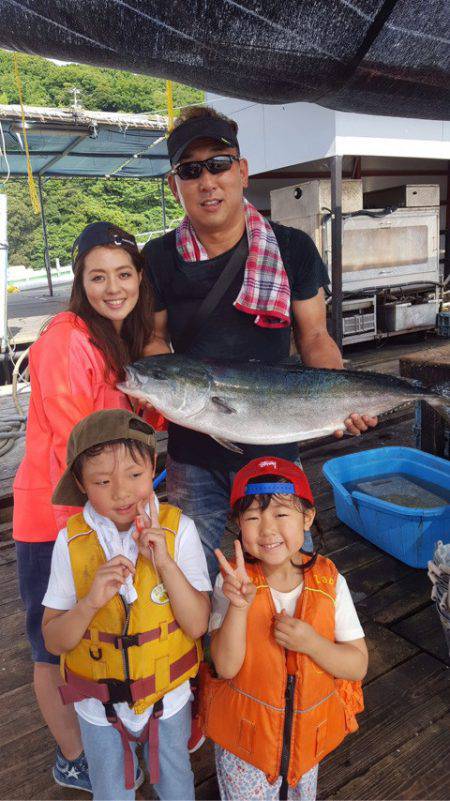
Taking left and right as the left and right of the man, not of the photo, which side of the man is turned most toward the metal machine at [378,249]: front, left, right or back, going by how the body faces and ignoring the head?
back

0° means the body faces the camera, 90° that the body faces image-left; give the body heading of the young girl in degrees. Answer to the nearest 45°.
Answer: approximately 0°

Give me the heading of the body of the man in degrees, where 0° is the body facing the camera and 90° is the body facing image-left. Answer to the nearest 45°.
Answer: approximately 0°

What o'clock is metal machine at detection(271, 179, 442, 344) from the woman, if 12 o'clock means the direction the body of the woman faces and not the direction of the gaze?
The metal machine is roughly at 9 o'clock from the woman.

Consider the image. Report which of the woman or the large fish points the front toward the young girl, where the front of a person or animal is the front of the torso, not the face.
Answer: the woman

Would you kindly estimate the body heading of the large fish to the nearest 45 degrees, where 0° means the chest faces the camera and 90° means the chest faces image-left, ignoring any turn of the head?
approximately 90°

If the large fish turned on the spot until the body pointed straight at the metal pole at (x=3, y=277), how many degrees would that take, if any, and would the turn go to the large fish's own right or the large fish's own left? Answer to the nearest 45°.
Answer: approximately 45° to the large fish's own right

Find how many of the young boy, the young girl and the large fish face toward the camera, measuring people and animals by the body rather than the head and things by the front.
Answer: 2
